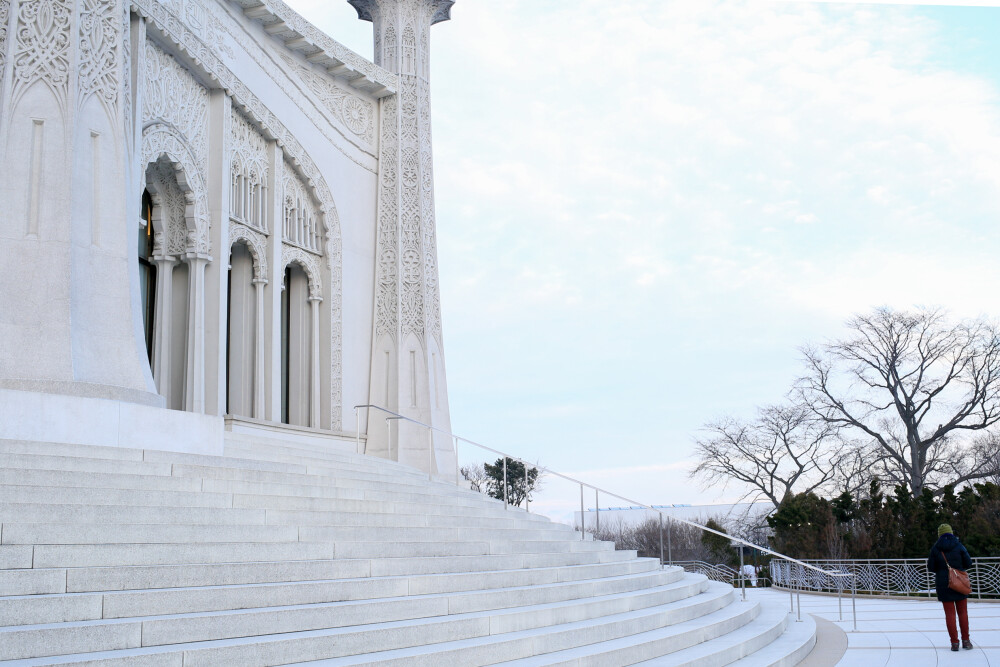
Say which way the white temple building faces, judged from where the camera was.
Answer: facing the viewer and to the right of the viewer

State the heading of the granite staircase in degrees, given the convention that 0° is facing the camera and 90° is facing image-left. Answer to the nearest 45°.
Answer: approximately 315°

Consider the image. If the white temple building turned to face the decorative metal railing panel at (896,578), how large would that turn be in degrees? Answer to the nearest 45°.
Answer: approximately 45° to its left

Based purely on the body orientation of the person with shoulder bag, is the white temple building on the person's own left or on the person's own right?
on the person's own left

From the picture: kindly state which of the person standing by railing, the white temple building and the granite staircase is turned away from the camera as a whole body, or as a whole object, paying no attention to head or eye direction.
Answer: the person standing by railing

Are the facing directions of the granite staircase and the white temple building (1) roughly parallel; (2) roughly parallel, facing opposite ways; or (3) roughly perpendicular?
roughly parallel

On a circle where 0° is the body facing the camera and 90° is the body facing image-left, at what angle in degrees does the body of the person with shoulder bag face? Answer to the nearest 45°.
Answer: approximately 180°
